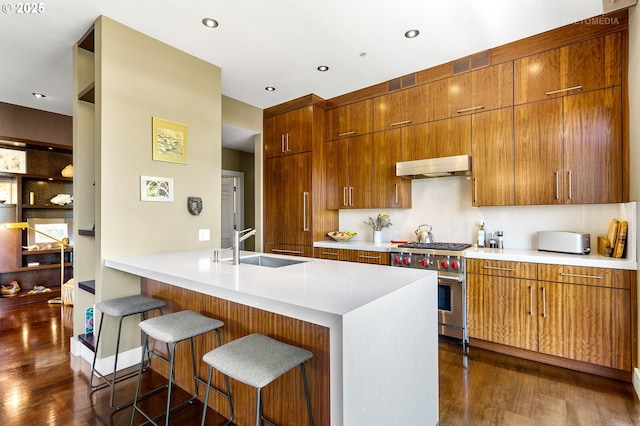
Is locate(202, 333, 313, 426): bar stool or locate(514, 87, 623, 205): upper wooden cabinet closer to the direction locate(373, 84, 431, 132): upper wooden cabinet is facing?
the bar stool

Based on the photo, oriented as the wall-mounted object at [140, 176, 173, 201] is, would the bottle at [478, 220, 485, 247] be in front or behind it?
in front

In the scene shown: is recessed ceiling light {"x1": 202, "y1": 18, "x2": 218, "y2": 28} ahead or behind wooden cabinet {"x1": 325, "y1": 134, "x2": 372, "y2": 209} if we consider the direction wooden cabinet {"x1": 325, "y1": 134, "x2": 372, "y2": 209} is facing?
ahead

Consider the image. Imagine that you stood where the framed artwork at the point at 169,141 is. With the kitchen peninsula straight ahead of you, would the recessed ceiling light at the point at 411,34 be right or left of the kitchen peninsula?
left

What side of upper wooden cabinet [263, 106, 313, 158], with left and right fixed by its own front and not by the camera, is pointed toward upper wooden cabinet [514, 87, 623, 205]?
left

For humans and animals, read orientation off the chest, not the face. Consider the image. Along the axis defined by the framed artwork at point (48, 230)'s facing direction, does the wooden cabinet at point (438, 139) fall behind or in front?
in front
